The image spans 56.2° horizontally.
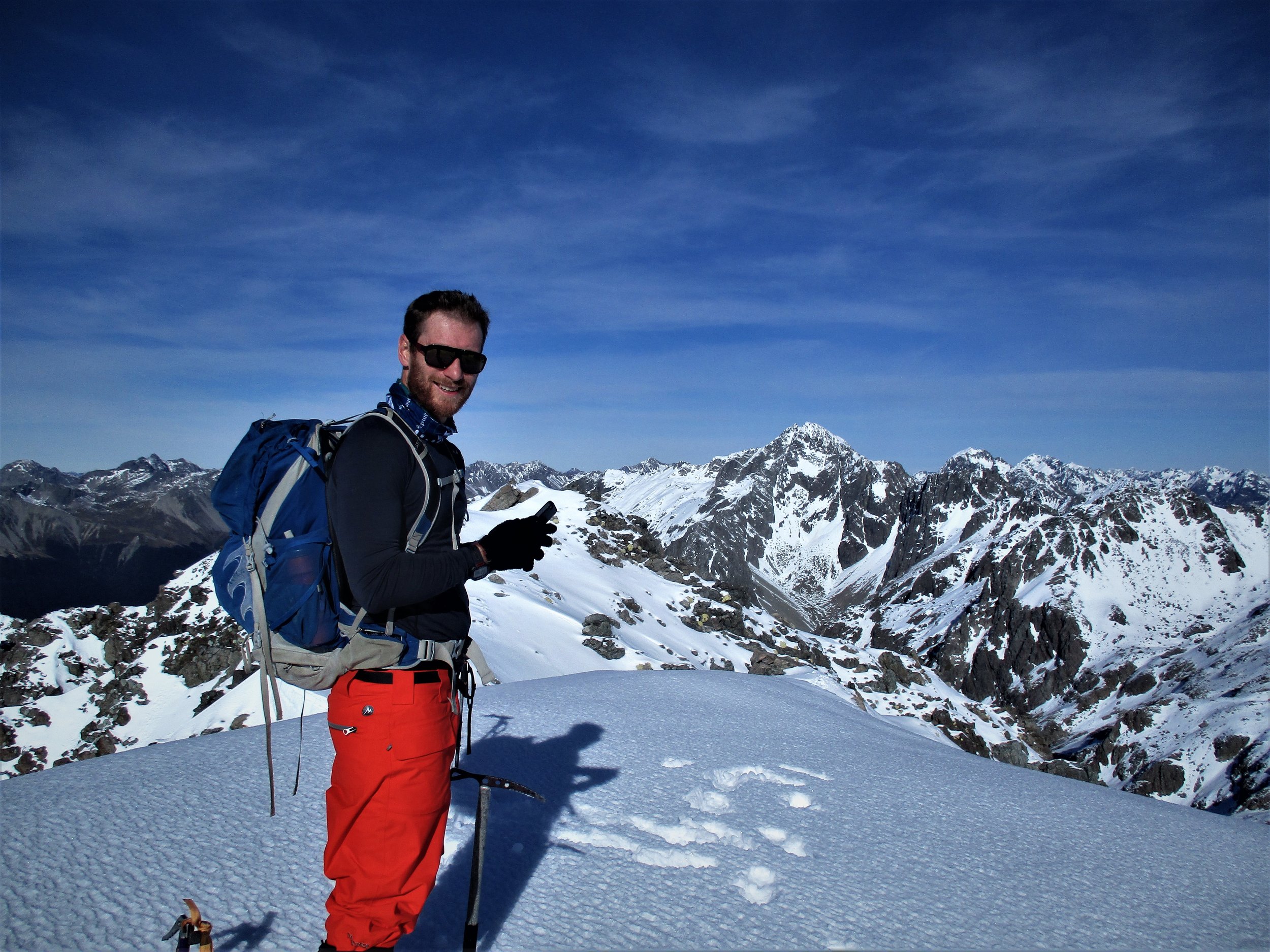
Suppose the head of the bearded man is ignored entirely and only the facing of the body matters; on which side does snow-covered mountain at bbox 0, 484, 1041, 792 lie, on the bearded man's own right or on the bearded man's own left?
on the bearded man's own left

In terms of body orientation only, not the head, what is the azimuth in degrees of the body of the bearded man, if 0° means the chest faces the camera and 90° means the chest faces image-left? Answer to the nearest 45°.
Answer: approximately 270°
